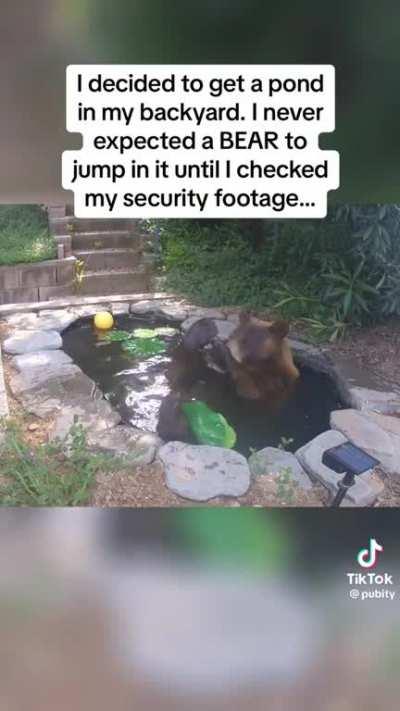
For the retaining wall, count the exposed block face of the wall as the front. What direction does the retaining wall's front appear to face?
toward the camera

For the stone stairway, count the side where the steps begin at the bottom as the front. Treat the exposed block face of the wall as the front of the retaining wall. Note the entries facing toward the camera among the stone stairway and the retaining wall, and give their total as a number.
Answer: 2

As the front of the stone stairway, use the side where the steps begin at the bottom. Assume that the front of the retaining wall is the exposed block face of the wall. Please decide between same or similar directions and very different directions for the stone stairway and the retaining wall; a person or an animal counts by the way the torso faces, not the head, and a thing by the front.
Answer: same or similar directions
